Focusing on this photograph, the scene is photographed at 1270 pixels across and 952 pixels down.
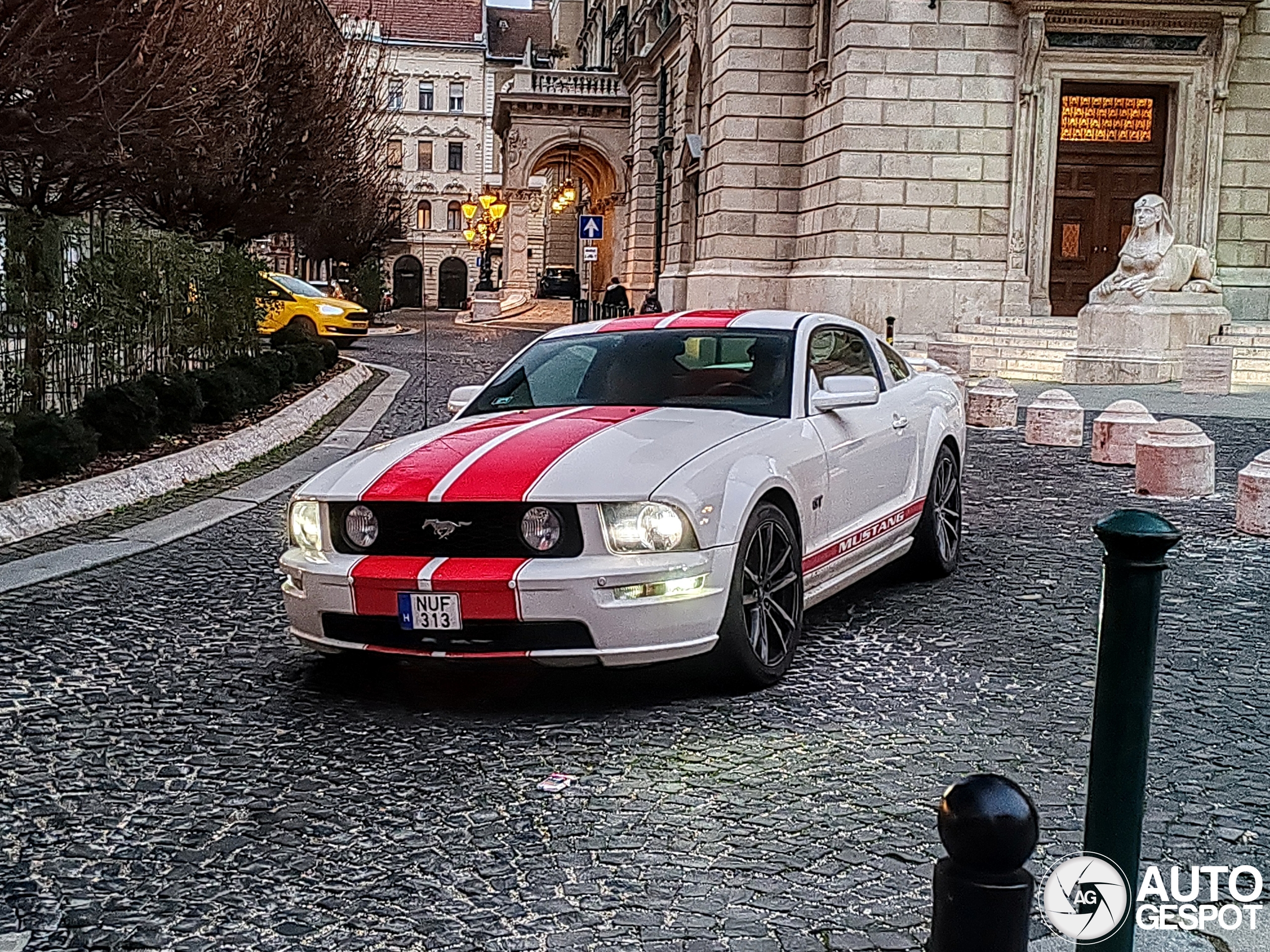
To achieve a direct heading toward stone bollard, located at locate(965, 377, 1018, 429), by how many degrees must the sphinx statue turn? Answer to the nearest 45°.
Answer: approximately 45° to its left

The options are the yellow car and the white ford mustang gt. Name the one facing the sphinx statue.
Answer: the yellow car

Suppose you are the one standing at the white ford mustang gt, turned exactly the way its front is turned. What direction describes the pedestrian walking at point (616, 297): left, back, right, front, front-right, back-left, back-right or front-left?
back-right

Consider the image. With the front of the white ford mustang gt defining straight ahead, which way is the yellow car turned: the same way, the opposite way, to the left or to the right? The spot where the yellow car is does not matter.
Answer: to the left

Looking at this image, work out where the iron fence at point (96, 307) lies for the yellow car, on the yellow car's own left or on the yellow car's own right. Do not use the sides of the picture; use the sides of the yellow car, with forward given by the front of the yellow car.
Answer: on the yellow car's own right

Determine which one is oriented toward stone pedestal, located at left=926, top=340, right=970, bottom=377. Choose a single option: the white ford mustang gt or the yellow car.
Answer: the yellow car
